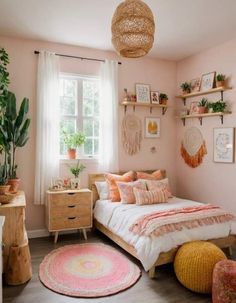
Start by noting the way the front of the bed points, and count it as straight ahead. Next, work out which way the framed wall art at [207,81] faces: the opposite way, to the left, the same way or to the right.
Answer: to the right

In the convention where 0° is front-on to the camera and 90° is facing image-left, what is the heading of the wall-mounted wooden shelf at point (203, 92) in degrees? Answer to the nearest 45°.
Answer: approximately 45°

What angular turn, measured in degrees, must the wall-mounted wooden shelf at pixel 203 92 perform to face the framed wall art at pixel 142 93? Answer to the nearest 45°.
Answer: approximately 45° to its right

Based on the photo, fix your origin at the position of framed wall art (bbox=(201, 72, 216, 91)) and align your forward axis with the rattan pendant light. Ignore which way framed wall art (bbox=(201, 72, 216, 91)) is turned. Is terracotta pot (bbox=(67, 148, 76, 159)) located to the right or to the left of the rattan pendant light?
right

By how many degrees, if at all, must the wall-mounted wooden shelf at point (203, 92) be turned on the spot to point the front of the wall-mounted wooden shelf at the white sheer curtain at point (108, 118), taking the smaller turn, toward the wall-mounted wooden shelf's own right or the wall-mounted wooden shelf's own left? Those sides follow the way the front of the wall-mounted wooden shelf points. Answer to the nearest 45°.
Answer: approximately 45° to the wall-mounted wooden shelf's own right

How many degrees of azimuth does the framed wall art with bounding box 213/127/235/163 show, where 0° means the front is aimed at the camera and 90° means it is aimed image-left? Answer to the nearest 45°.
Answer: approximately 45°

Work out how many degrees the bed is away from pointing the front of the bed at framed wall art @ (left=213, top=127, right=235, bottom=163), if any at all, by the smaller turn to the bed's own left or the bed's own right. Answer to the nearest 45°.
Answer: approximately 90° to the bed's own left
